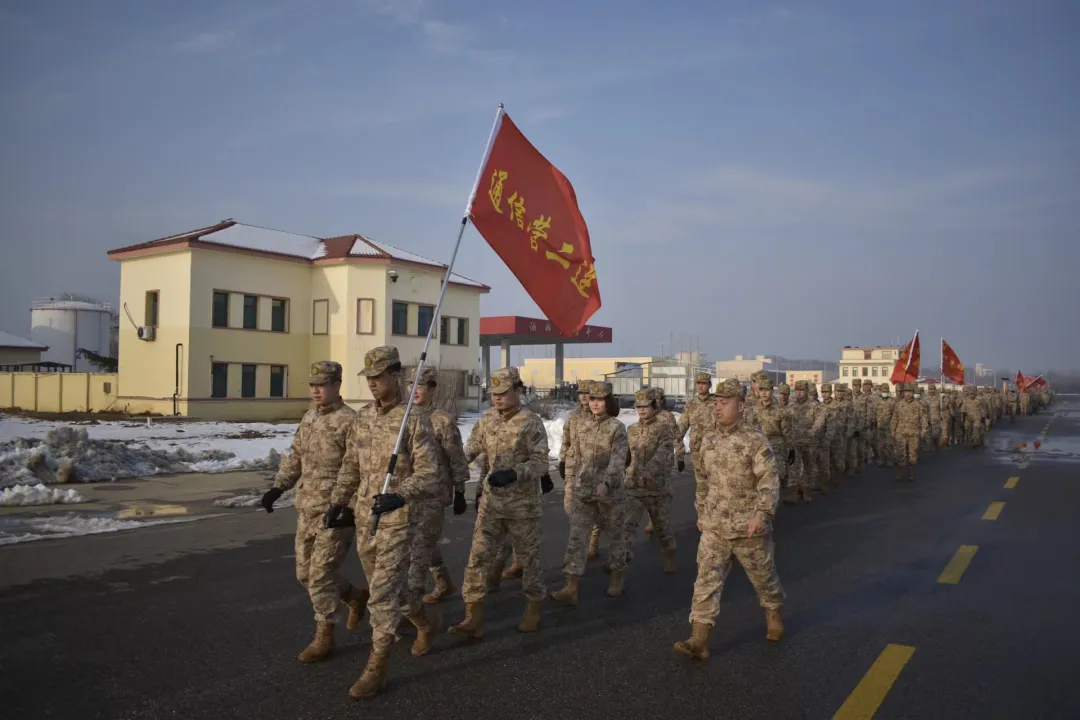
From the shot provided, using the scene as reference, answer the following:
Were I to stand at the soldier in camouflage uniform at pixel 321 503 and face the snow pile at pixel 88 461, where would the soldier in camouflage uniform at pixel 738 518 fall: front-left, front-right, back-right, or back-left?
back-right

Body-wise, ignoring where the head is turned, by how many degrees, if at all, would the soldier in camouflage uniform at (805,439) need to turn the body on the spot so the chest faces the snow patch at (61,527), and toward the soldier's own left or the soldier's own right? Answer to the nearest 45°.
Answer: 0° — they already face it

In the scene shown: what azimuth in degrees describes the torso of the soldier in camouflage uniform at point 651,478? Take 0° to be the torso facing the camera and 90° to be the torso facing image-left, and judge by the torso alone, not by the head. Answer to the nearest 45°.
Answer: approximately 45°

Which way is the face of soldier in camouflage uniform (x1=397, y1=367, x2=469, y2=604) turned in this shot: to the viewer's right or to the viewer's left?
to the viewer's left

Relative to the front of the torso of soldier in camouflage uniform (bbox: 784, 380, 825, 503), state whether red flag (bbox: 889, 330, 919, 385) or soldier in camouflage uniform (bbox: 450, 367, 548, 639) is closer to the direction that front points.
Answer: the soldier in camouflage uniform

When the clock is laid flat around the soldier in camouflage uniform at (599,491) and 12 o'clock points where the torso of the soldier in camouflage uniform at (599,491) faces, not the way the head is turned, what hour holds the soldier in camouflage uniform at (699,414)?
the soldier in camouflage uniform at (699,414) is roughly at 5 o'clock from the soldier in camouflage uniform at (599,491).
